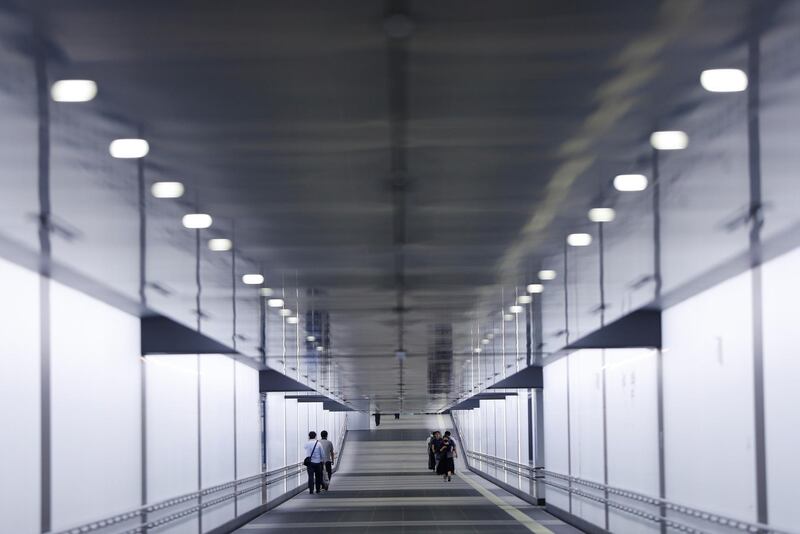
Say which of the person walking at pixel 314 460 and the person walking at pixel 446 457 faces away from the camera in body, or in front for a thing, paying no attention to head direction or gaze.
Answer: the person walking at pixel 314 460

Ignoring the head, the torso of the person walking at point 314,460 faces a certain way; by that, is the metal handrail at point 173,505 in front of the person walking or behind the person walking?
behind

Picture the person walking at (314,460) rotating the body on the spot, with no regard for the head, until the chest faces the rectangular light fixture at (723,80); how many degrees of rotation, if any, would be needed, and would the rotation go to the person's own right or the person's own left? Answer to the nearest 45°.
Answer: approximately 180°

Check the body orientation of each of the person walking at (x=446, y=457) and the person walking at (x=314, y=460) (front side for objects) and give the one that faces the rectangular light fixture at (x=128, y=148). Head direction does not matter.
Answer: the person walking at (x=446, y=457)

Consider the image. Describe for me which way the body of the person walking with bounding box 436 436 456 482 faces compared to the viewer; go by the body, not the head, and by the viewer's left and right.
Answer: facing the viewer

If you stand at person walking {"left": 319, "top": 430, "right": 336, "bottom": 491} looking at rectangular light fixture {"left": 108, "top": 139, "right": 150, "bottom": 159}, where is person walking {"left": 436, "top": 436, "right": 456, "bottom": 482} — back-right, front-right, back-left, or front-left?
back-left

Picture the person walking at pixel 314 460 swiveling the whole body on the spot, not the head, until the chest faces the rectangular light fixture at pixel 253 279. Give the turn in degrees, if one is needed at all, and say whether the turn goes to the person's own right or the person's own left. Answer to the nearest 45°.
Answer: approximately 180°

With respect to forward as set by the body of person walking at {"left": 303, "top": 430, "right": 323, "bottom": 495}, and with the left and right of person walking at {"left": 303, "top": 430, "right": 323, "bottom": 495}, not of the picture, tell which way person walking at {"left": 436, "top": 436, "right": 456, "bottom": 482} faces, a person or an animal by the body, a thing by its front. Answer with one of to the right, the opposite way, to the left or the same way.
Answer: the opposite way

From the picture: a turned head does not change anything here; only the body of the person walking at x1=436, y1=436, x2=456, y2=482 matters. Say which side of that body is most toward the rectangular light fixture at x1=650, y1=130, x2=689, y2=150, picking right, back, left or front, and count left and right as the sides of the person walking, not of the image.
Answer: front

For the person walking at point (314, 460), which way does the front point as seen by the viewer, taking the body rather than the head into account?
away from the camera

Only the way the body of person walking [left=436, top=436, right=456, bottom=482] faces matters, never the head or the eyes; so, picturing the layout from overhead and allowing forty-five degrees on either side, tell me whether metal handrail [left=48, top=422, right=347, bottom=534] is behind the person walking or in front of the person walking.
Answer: in front

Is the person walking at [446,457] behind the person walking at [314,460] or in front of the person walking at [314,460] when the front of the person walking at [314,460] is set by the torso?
in front

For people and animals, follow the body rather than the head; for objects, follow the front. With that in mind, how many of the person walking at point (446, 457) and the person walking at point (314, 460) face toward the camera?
1

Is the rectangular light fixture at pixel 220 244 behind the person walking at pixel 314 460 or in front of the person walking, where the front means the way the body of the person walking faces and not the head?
behind

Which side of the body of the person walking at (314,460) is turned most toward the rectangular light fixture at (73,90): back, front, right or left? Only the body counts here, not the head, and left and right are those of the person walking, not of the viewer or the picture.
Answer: back

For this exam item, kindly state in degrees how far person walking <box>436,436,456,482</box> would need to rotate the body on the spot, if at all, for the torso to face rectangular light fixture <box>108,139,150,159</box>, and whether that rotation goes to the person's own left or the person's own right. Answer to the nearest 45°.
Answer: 0° — they already face it
